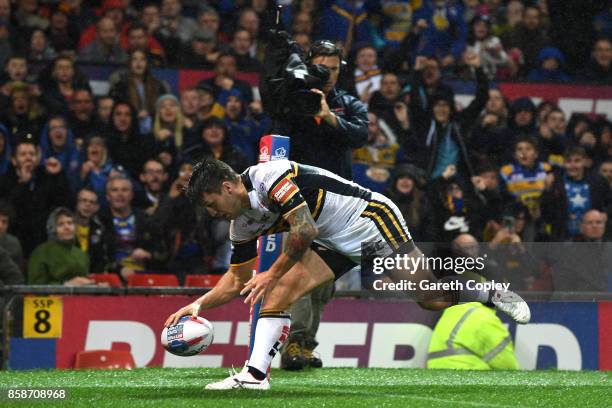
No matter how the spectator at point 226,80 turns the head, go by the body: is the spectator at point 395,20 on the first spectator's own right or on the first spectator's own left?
on the first spectator's own left

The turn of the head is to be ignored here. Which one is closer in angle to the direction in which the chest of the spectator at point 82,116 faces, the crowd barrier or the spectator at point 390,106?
the crowd barrier

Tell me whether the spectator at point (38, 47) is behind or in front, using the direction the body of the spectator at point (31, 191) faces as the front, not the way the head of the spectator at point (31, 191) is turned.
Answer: behind

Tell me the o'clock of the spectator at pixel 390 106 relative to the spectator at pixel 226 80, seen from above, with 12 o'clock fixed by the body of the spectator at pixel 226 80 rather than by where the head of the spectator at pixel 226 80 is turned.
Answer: the spectator at pixel 390 106 is roughly at 9 o'clock from the spectator at pixel 226 80.

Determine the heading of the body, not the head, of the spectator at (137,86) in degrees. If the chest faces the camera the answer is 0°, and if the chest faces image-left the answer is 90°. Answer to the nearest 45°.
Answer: approximately 0°

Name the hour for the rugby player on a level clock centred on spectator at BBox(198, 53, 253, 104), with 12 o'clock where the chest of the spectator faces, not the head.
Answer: The rugby player is roughly at 12 o'clock from the spectator.
